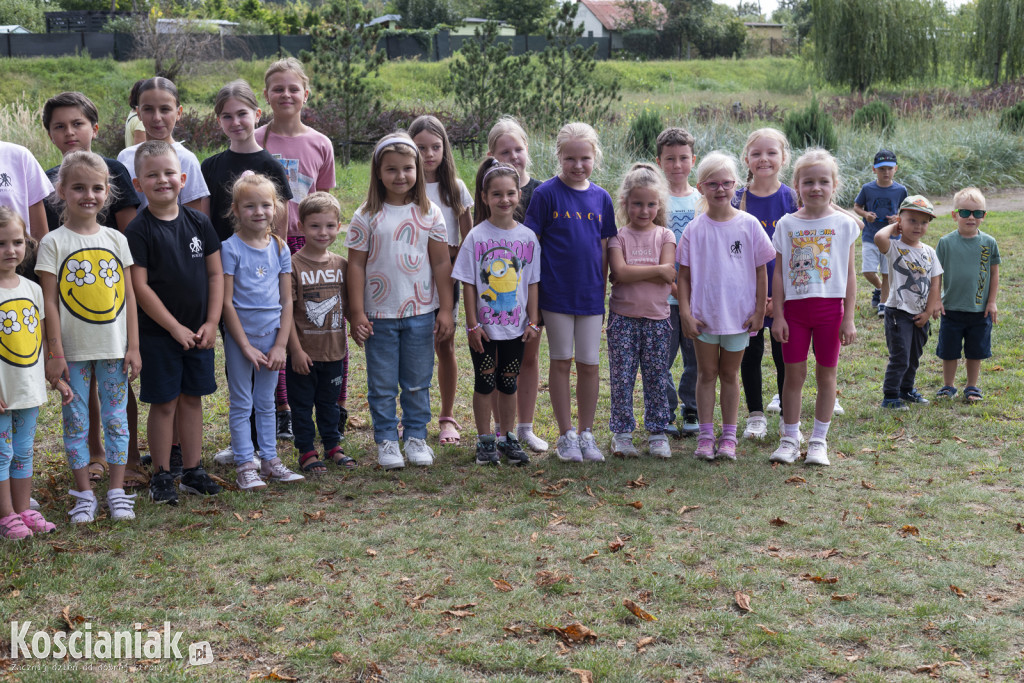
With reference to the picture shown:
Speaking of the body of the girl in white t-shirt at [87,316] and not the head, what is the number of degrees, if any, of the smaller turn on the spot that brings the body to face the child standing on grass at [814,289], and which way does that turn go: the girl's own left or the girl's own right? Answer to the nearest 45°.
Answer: approximately 90° to the girl's own left

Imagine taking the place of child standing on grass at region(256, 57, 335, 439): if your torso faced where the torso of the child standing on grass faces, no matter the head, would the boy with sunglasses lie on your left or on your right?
on your left

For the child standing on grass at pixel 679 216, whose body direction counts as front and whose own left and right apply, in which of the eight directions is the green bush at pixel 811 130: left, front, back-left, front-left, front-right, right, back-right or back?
back

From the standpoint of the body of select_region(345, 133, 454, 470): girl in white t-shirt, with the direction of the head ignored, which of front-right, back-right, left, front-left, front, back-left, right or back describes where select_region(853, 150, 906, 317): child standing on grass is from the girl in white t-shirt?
back-left

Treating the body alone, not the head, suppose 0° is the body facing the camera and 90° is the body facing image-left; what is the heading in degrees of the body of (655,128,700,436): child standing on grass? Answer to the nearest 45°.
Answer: approximately 0°

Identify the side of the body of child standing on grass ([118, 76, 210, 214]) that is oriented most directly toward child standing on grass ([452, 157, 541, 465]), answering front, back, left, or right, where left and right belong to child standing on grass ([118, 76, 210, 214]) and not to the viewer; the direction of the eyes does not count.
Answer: left

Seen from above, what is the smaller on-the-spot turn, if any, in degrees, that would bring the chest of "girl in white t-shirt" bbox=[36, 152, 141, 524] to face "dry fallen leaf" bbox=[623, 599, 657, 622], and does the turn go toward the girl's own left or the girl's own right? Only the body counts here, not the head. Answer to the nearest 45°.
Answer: approximately 45° to the girl's own left
